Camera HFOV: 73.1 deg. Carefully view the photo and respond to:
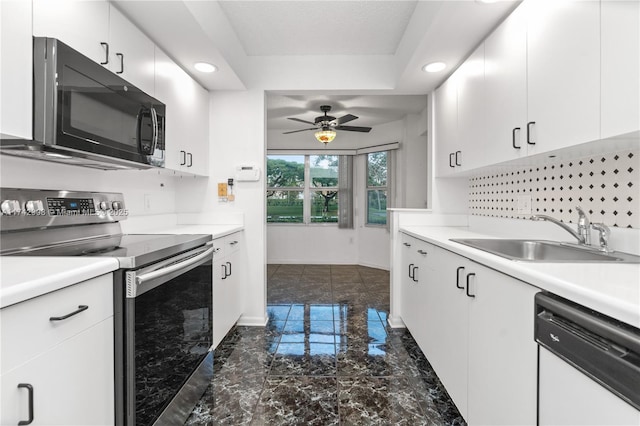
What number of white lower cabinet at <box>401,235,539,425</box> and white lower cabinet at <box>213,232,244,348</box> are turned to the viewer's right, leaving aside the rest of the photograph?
1

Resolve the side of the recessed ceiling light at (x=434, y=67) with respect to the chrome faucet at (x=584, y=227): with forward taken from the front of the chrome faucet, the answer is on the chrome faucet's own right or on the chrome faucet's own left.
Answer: on the chrome faucet's own right

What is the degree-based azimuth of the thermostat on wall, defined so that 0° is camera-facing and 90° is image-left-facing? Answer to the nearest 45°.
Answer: approximately 0°

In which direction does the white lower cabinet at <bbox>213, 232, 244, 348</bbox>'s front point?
to the viewer's right

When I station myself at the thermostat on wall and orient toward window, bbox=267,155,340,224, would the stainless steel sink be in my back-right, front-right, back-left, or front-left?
back-right

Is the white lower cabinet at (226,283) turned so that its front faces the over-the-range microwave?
no

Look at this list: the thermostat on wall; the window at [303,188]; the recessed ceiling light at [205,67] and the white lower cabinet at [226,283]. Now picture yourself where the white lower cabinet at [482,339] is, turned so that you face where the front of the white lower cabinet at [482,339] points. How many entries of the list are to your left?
0

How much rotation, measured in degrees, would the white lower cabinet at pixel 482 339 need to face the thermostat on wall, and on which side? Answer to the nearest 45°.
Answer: approximately 90° to its right

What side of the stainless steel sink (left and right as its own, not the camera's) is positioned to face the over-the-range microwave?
front

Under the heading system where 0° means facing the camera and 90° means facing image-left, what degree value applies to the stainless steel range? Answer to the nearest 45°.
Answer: approximately 315°

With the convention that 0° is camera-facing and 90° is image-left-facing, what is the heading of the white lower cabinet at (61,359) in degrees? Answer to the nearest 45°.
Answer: approximately 315°

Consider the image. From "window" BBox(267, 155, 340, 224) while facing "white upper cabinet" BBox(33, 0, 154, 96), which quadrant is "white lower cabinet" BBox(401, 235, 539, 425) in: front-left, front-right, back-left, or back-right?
front-left

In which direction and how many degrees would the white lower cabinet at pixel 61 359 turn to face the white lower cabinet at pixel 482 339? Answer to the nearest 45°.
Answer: approximately 45° to its left

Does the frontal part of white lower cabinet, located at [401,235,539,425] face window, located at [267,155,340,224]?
no

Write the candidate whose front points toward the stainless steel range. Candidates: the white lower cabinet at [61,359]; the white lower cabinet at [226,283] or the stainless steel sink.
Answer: the stainless steel sink

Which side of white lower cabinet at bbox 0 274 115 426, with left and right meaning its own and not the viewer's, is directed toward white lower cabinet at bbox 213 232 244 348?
left

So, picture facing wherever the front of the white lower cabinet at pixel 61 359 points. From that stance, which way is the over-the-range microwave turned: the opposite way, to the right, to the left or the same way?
the same way
